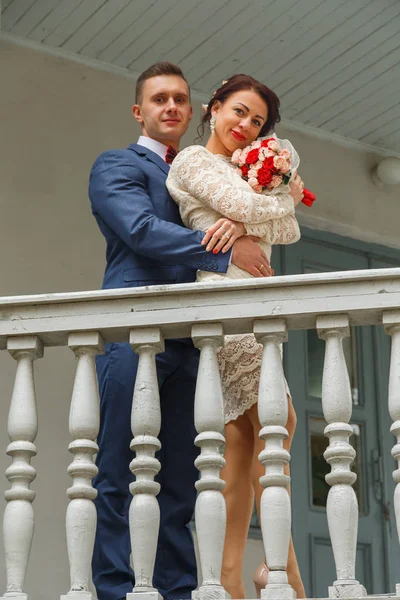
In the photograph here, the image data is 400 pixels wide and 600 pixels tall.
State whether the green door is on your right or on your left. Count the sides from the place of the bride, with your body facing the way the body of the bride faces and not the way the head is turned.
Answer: on your left
